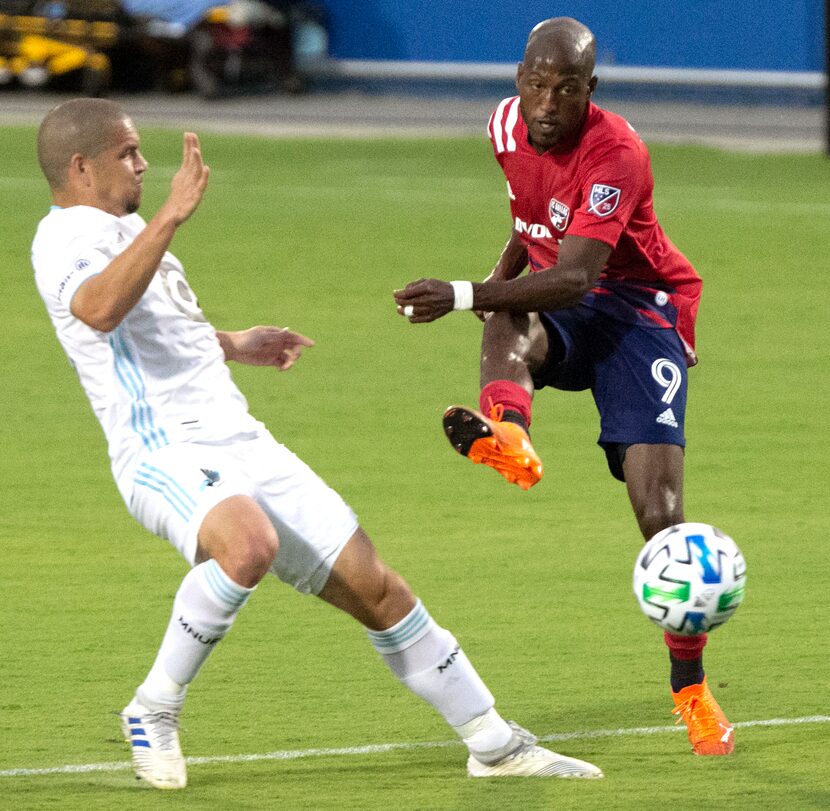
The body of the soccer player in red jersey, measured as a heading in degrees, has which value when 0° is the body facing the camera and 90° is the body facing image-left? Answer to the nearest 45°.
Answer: approximately 45°

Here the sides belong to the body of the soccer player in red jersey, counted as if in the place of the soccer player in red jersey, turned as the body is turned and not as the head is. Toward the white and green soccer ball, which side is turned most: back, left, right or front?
left

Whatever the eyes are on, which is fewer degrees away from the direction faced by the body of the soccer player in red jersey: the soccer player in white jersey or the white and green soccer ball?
the soccer player in white jersey

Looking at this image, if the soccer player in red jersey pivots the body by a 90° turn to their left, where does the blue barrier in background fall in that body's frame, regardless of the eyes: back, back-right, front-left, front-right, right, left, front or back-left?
back-left

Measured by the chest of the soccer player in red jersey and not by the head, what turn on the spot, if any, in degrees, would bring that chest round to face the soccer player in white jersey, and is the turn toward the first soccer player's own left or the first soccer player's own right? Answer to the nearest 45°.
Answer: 0° — they already face them
